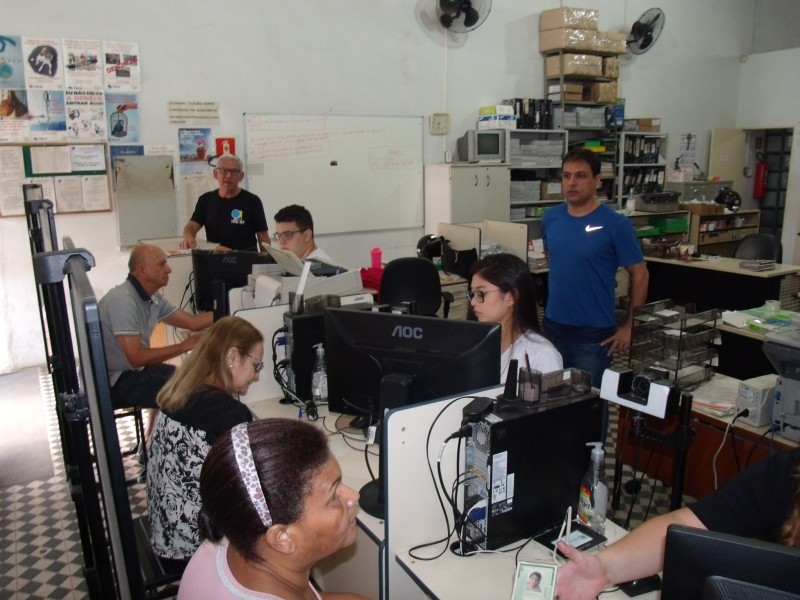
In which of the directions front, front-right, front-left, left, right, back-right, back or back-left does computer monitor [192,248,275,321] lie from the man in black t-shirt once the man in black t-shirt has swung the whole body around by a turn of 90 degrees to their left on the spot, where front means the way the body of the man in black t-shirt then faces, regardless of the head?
right

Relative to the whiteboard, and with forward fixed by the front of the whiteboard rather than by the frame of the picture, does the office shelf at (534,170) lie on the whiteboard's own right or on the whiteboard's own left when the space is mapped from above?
on the whiteboard's own left

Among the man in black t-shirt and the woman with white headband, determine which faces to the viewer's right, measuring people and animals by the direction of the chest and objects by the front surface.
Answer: the woman with white headband

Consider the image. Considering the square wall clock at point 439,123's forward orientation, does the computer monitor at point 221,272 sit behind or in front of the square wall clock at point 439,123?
in front

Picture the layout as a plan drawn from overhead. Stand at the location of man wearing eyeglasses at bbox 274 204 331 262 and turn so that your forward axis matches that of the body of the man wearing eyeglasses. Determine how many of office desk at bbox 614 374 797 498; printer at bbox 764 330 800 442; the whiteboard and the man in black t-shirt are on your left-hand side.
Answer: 2

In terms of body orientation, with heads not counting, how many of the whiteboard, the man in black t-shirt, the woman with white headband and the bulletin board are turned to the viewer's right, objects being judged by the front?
1

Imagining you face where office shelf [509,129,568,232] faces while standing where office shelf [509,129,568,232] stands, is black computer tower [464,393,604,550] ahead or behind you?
ahead

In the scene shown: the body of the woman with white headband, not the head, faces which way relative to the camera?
to the viewer's right

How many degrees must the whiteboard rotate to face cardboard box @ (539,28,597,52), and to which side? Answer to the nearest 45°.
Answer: approximately 90° to its left

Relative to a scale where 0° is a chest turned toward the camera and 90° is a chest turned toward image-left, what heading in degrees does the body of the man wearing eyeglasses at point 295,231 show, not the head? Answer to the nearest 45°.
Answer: approximately 45°

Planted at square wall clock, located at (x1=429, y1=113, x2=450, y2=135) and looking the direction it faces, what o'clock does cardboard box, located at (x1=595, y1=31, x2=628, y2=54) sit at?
The cardboard box is roughly at 8 o'clock from the square wall clock.

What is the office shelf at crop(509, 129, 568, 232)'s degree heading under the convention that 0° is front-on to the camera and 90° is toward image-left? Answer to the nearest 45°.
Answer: approximately 0°

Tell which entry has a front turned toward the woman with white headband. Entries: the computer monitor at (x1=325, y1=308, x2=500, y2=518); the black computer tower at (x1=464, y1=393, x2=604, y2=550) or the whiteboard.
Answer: the whiteboard
